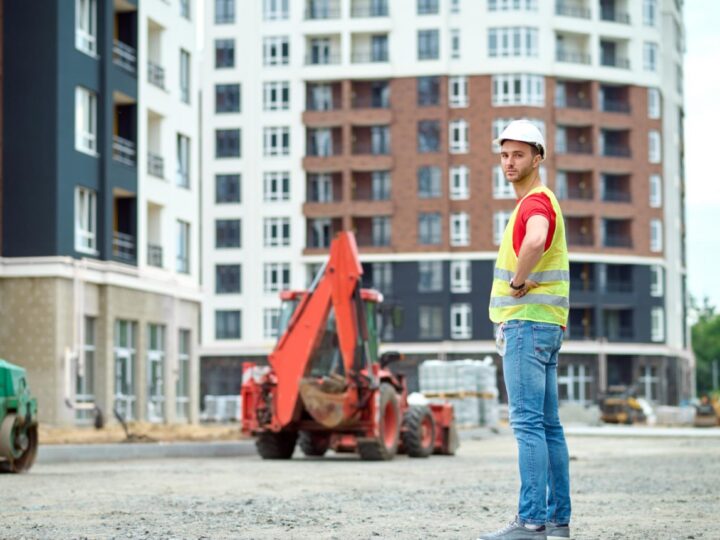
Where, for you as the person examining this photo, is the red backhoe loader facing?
facing away from the viewer and to the right of the viewer

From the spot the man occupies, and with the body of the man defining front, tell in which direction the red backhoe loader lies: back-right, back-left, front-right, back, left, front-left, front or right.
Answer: right

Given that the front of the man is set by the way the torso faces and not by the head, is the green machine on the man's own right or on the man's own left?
on the man's own right

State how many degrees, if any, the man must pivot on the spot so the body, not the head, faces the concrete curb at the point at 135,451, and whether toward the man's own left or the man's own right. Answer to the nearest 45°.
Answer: approximately 90° to the man's own right

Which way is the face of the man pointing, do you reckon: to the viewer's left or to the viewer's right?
to the viewer's left

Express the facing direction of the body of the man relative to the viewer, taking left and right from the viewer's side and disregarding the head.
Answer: facing to the left of the viewer

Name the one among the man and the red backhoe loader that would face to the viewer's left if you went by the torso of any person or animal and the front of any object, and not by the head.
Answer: the man

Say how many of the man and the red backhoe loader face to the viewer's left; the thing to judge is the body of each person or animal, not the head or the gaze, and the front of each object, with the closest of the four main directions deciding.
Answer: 1

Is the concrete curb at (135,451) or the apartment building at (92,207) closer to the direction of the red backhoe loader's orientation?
the apartment building
